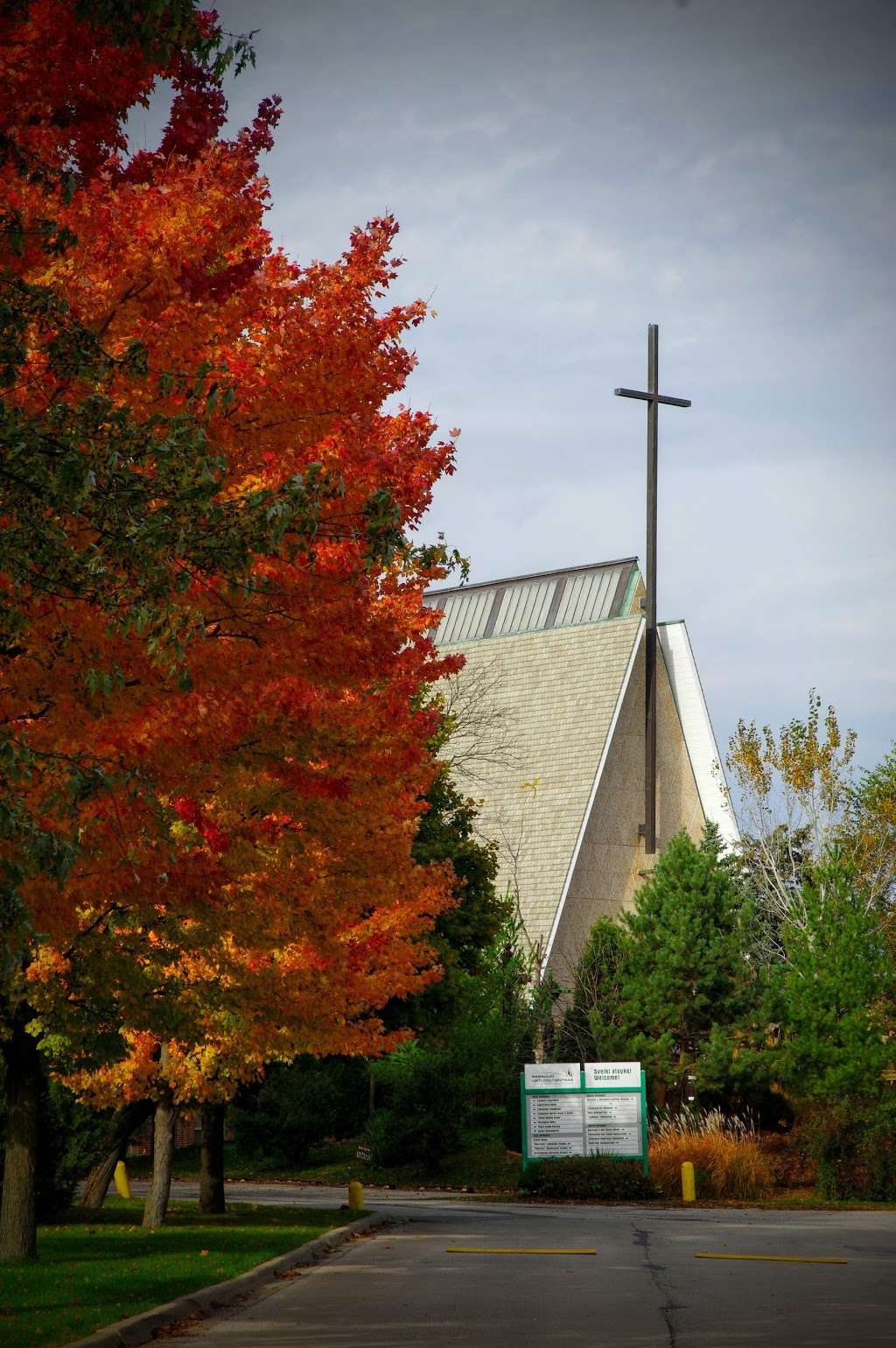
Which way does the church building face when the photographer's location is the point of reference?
facing the viewer and to the right of the viewer

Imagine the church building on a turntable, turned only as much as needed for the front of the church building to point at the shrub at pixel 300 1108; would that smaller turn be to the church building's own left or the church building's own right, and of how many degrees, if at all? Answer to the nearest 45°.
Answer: approximately 90° to the church building's own right

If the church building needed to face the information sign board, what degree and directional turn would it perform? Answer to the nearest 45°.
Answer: approximately 45° to its right

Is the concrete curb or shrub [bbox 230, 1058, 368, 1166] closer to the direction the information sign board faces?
the concrete curb

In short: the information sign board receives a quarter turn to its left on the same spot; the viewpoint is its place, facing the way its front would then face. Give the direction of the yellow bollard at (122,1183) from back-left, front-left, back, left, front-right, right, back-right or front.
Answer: back

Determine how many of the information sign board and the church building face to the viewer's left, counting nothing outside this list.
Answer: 0

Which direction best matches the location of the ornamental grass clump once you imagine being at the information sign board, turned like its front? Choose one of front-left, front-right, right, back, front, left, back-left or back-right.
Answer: left

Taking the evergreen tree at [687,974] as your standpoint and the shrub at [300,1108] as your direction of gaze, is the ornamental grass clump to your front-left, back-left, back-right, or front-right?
back-left

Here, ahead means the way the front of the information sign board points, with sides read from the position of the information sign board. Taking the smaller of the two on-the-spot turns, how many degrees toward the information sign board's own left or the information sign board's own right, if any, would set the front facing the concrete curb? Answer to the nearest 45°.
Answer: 0° — it already faces it
